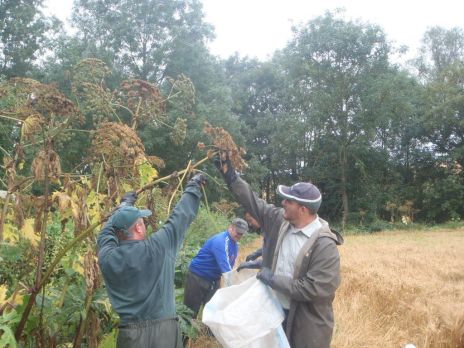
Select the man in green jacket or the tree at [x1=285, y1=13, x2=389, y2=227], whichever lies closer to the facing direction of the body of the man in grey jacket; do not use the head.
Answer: the man in green jacket

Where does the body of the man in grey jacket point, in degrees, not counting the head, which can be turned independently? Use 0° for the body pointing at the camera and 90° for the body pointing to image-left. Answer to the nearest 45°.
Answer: approximately 45°

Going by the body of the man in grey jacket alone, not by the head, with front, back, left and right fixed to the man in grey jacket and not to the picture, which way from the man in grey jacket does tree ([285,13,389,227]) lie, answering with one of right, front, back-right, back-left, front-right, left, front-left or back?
back-right

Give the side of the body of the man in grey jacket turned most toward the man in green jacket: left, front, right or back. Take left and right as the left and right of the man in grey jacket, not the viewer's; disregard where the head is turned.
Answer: front

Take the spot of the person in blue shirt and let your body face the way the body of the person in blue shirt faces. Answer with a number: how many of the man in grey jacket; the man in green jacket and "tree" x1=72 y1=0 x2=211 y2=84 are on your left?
1

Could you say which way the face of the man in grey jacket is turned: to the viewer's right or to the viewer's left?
to the viewer's left
